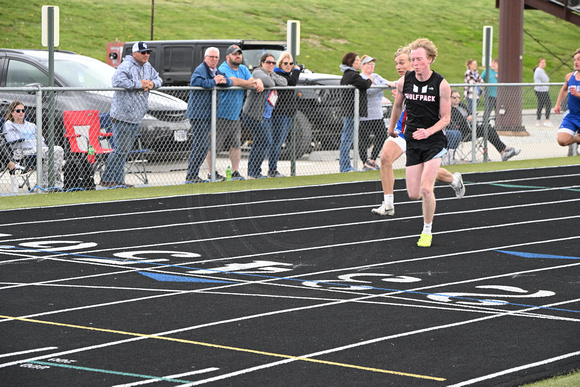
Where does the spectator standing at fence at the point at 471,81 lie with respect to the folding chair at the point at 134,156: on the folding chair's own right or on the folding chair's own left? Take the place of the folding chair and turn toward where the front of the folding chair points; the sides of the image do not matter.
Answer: on the folding chair's own left

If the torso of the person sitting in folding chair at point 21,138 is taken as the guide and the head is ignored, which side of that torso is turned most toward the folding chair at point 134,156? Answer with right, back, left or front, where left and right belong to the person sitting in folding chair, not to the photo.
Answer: left

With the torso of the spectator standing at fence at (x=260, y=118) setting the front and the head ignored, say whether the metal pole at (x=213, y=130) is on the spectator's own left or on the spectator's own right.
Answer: on the spectator's own right

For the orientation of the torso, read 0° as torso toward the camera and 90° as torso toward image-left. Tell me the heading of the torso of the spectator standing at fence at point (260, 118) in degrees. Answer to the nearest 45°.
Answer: approximately 315°

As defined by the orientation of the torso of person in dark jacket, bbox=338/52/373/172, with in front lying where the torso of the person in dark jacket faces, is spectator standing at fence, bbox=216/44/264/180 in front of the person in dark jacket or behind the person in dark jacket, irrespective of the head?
behind

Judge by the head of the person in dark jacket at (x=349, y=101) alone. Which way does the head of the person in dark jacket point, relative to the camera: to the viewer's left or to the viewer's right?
to the viewer's right

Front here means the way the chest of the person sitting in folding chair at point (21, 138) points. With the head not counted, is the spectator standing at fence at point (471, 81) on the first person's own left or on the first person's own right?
on the first person's own left
